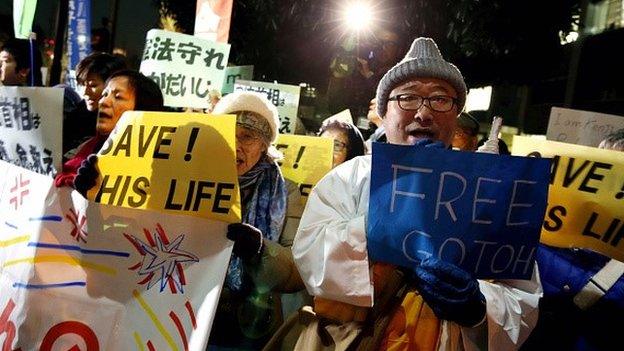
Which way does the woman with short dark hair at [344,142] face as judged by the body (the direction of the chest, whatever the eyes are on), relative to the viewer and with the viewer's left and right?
facing the viewer and to the left of the viewer

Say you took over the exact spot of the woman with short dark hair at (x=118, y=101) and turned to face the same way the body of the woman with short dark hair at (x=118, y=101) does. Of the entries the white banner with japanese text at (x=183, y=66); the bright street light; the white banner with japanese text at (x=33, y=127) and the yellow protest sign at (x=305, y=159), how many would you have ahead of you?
1

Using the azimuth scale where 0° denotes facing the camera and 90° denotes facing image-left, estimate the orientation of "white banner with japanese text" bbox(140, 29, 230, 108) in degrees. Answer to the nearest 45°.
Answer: approximately 0°

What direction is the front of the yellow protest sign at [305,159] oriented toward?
toward the camera

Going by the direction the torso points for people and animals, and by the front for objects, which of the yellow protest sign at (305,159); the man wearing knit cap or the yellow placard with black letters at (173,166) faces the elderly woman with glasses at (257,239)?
the yellow protest sign

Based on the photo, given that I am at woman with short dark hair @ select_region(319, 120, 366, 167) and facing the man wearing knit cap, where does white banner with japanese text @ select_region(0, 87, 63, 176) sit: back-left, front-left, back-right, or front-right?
front-right

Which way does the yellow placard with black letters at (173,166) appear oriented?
toward the camera

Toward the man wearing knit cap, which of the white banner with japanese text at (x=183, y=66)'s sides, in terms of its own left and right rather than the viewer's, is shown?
front

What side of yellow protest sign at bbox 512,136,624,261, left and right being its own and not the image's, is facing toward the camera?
front

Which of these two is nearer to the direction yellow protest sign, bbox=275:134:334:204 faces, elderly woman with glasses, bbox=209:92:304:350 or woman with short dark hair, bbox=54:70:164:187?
the elderly woman with glasses
